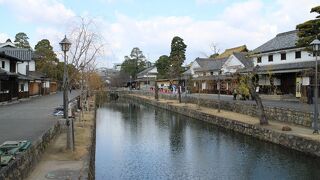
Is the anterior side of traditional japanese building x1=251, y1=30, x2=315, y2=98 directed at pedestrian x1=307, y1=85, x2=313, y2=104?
no

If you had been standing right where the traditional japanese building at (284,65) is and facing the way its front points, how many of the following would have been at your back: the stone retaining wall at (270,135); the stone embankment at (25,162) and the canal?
0

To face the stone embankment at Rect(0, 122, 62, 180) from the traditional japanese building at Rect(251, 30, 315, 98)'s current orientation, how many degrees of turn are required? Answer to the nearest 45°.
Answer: approximately 45° to its left

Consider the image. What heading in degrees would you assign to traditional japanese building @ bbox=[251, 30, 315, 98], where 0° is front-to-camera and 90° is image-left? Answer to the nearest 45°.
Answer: approximately 45°

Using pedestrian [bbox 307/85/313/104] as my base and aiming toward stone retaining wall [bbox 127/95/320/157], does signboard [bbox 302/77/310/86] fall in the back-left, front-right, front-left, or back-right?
back-right
